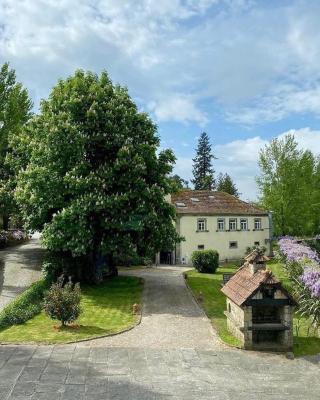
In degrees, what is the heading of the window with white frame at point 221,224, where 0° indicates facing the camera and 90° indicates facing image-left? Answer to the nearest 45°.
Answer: approximately 0°

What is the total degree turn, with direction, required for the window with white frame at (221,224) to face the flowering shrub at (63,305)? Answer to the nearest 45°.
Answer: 0° — it already faces it

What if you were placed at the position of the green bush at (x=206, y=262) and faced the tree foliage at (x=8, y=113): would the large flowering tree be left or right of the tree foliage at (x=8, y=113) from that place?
left

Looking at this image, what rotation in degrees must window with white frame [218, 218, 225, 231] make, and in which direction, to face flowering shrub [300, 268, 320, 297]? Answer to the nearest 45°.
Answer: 0° — it already faces it

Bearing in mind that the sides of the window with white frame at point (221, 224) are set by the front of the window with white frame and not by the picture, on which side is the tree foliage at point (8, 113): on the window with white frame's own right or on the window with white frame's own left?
on the window with white frame's own right

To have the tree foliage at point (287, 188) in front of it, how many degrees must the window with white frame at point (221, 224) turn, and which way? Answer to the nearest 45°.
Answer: approximately 90° to its left

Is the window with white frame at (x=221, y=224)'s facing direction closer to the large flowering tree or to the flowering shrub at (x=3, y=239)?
the large flowering tree

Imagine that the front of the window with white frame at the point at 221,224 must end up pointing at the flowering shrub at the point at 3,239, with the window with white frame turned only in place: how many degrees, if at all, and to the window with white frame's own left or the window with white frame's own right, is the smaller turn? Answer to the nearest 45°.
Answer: approximately 90° to the window with white frame's own right

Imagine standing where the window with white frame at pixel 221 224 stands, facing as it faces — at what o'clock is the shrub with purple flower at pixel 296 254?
The shrub with purple flower is roughly at 11 o'clock from the window with white frame.
